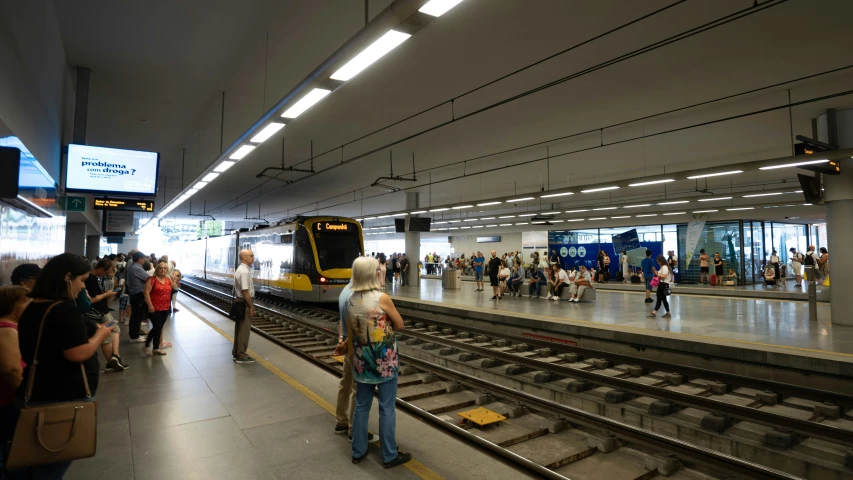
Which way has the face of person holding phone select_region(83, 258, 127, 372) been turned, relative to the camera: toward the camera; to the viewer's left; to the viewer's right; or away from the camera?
to the viewer's right

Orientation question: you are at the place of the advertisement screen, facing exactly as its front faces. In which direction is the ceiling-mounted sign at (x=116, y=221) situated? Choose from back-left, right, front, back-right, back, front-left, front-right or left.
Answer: back

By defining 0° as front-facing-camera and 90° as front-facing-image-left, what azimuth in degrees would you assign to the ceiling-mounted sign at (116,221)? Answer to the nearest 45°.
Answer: approximately 0°

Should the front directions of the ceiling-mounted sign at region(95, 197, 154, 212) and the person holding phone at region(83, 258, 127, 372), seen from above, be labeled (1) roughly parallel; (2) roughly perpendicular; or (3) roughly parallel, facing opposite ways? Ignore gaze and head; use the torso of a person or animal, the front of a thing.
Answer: roughly perpendicular

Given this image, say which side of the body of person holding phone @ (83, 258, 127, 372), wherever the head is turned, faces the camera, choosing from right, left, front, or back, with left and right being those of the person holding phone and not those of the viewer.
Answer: right

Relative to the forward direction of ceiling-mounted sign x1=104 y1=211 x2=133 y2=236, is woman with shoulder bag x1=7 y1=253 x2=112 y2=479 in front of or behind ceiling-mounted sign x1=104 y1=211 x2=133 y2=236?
in front
